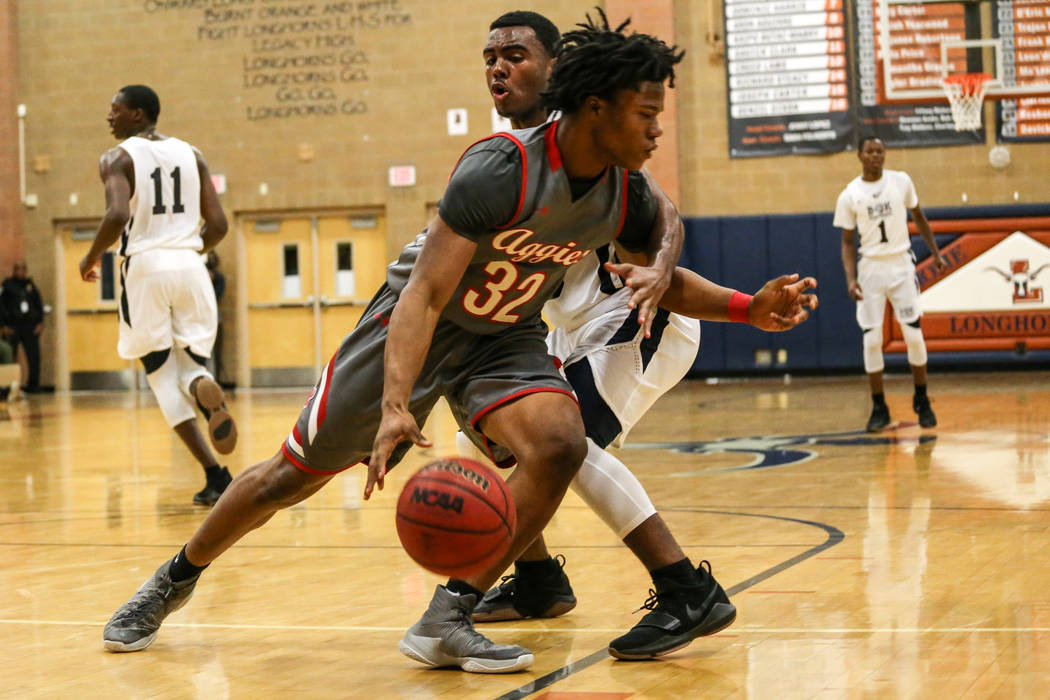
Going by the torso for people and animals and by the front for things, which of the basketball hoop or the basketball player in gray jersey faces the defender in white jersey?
the basketball hoop

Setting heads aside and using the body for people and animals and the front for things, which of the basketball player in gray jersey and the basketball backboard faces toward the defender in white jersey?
the basketball backboard

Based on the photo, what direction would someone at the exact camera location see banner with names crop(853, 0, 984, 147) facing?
facing the viewer

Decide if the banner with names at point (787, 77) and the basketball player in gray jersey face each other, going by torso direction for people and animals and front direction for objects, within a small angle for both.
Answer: no

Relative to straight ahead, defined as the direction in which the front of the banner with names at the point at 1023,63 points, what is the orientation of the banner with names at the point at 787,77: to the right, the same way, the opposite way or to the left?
the same way

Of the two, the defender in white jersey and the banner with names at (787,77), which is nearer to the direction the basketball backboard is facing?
the defender in white jersey

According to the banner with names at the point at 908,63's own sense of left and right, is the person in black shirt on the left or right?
on its right

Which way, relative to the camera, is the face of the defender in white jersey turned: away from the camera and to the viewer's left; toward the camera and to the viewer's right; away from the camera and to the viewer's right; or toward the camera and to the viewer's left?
toward the camera and to the viewer's left

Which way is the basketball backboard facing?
toward the camera

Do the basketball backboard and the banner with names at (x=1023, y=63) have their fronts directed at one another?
no

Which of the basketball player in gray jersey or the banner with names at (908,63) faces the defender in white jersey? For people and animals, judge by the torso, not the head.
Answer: the banner with names

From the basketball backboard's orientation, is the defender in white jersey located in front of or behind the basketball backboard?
in front

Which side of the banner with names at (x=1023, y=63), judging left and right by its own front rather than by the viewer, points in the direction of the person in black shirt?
right

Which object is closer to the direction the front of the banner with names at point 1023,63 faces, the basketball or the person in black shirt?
the basketball

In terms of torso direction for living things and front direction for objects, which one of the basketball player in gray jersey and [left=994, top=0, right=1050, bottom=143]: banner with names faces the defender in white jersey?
the banner with names

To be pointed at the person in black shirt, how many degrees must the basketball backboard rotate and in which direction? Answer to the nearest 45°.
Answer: approximately 90° to its right

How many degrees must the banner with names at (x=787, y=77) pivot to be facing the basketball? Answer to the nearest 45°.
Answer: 0° — it already faces it
